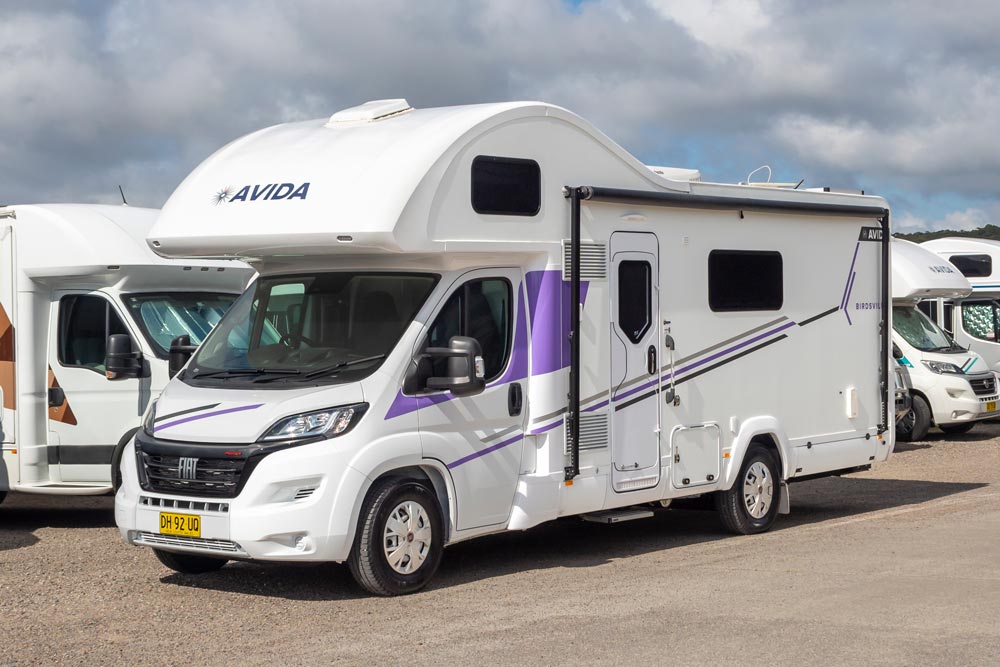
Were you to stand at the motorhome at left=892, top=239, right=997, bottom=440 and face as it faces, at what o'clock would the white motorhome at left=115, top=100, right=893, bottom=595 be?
The white motorhome is roughly at 2 o'clock from the motorhome.

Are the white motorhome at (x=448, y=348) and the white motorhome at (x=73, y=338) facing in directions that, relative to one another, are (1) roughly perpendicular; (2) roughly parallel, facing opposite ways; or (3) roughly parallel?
roughly perpendicular

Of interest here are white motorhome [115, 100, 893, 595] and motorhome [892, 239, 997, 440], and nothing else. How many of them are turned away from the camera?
0

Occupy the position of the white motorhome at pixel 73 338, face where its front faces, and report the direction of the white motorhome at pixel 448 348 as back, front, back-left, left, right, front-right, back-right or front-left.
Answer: front

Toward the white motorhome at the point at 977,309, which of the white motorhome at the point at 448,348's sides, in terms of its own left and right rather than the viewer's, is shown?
back

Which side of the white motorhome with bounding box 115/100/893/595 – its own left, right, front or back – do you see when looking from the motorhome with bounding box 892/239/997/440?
back

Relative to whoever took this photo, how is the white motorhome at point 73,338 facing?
facing the viewer and to the right of the viewer

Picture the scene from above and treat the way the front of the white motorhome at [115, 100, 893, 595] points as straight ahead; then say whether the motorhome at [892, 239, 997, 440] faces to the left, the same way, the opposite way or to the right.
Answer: to the left

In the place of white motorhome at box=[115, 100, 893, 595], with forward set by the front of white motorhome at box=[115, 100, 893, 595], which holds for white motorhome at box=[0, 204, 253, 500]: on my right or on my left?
on my right

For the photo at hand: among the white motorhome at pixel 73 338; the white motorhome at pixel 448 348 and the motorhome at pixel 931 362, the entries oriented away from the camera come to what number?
0

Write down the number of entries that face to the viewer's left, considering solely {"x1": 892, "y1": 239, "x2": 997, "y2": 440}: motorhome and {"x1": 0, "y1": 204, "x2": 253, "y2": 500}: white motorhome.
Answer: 0
